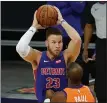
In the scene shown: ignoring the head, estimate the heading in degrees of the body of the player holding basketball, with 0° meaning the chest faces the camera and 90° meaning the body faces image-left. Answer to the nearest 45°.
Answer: approximately 0°
